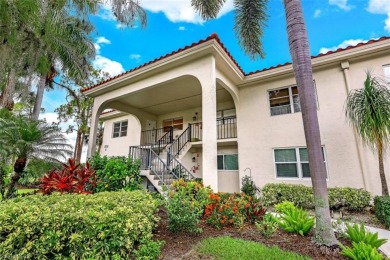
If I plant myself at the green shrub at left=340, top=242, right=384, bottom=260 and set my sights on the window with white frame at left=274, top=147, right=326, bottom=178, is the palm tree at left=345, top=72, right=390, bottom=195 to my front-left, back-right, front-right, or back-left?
front-right

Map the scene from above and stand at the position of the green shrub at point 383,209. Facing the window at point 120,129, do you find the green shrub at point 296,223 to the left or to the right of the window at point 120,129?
left

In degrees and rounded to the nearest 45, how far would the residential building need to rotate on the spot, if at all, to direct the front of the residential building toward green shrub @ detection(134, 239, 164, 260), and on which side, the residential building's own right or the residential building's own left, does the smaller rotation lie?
0° — it already faces it

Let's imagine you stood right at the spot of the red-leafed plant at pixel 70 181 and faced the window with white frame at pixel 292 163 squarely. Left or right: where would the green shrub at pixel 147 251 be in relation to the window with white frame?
right

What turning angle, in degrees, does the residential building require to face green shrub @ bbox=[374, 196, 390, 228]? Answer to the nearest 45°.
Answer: approximately 90° to its left

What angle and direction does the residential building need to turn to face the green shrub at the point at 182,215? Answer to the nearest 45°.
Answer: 0° — it already faces it

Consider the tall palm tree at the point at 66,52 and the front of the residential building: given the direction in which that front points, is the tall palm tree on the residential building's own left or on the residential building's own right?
on the residential building's own right

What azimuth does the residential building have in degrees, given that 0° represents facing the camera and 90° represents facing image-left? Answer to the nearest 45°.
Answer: approximately 45°
